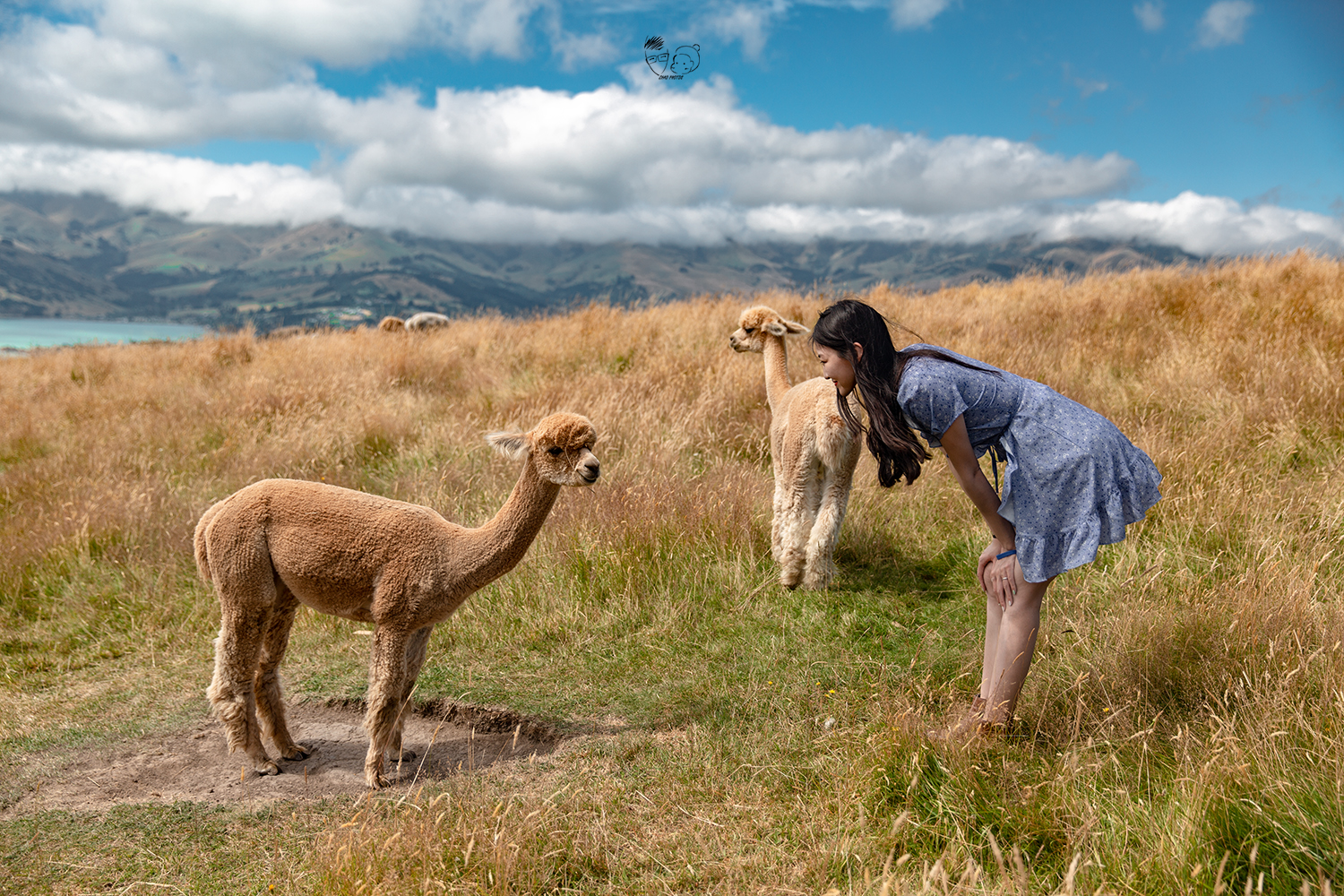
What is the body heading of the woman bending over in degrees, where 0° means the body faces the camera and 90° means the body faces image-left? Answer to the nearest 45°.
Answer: approximately 90°

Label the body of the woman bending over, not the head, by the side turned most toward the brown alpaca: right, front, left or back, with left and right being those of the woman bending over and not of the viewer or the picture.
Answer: front

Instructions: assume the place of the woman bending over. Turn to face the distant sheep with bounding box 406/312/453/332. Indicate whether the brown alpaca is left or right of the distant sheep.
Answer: left

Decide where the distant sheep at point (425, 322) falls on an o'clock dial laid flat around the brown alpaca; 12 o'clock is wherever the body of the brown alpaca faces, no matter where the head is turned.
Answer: The distant sheep is roughly at 9 o'clock from the brown alpaca.

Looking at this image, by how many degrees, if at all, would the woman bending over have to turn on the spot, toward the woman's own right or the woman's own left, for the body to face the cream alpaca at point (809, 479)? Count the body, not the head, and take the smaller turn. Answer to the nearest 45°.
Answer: approximately 45° to the woman's own right

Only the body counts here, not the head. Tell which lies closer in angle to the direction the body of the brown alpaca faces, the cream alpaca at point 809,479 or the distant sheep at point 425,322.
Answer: the cream alpaca

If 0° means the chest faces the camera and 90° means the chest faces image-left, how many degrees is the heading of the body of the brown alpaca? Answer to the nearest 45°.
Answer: approximately 270°

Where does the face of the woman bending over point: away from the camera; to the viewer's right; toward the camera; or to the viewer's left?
to the viewer's left

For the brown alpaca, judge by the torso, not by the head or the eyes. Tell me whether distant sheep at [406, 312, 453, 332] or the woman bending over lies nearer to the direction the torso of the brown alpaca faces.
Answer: the woman bending over

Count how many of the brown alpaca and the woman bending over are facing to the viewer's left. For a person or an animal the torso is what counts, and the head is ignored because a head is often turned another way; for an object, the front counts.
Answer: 1
